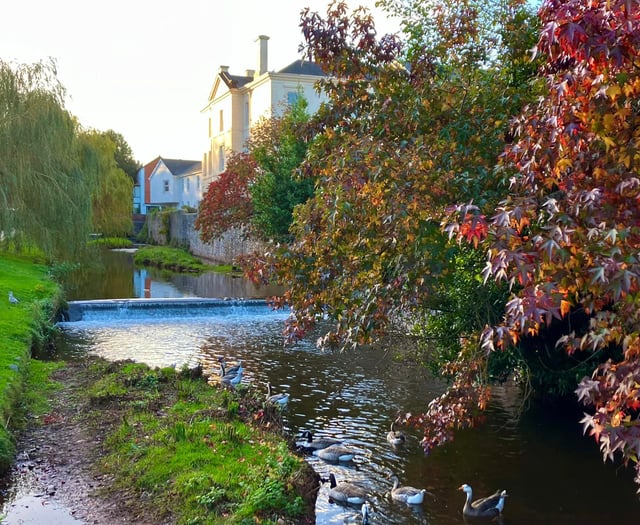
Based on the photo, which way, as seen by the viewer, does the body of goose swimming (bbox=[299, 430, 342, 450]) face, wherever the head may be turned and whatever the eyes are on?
to the viewer's left

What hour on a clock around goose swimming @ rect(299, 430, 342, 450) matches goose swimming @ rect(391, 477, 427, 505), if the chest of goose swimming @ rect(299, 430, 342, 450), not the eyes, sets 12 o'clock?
goose swimming @ rect(391, 477, 427, 505) is roughly at 8 o'clock from goose swimming @ rect(299, 430, 342, 450).

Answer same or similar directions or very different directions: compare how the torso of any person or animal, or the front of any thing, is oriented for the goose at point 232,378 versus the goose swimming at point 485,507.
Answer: same or similar directions

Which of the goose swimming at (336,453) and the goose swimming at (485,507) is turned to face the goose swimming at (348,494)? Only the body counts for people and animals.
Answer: the goose swimming at (485,507)

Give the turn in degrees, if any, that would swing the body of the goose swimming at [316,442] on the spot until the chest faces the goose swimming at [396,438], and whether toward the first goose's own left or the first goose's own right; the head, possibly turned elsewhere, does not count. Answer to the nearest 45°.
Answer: approximately 180°

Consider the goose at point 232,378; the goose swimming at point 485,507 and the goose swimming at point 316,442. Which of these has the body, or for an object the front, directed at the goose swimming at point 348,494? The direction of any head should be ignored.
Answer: the goose swimming at point 485,507

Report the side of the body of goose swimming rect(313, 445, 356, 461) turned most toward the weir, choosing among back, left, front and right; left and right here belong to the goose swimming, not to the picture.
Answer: right

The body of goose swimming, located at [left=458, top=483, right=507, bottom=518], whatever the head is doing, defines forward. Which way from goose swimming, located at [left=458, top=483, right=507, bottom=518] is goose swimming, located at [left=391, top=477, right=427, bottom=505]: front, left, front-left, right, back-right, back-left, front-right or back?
front

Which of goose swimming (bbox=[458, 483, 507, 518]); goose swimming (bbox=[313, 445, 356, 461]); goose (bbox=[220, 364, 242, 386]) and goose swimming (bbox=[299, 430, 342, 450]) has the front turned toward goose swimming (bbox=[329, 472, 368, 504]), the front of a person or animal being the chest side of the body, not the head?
goose swimming (bbox=[458, 483, 507, 518])

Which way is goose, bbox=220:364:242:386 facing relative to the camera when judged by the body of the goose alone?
to the viewer's left

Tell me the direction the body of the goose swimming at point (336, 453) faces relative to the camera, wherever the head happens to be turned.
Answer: to the viewer's left

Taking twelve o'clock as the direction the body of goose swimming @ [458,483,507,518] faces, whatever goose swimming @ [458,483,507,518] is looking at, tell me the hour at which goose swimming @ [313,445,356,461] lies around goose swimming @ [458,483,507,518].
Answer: goose swimming @ [313,445,356,461] is roughly at 1 o'clock from goose swimming @ [458,483,507,518].

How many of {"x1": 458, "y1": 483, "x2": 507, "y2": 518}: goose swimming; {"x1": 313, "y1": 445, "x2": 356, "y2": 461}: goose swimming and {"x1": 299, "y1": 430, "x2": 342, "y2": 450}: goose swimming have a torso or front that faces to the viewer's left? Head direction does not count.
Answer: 3

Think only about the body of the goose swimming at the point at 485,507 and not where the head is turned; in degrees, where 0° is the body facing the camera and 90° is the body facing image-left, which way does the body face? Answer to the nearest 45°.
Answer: approximately 90°

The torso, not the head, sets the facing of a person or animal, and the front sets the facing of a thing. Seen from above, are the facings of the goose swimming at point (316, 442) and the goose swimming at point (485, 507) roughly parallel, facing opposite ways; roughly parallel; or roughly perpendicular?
roughly parallel
